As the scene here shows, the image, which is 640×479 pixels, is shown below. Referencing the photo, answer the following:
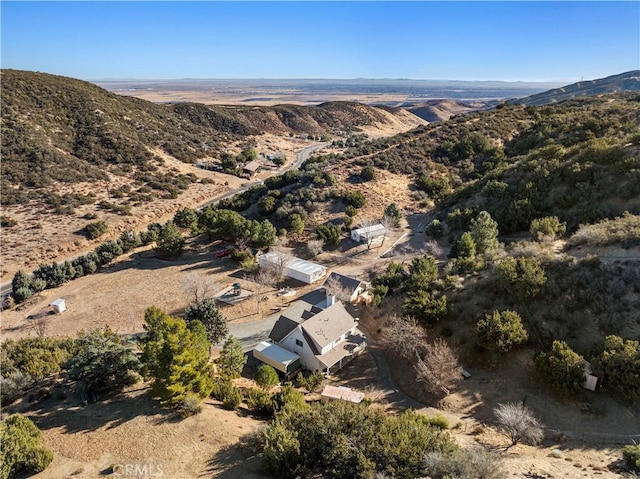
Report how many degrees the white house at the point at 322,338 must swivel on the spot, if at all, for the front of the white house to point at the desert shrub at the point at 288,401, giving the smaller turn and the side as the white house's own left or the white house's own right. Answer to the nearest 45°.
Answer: approximately 45° to the white house's own right

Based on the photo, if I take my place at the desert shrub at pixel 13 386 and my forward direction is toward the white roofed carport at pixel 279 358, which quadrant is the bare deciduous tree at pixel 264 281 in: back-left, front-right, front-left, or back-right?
front-left

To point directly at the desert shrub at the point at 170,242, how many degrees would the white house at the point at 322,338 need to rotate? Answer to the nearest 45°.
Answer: approximately 180°

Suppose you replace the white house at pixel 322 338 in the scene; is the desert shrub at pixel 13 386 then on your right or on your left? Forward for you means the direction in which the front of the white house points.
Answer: on your right

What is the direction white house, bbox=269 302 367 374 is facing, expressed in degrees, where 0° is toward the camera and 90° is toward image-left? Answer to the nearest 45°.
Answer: approximately 315°

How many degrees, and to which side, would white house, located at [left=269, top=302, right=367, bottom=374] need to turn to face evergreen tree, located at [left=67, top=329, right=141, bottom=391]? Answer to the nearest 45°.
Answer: approximately 90° to its right

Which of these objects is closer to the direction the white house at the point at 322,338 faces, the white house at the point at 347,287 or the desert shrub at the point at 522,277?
the desert shrub

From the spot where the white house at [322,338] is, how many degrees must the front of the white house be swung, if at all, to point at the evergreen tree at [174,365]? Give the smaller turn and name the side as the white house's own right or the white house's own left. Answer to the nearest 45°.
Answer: approximately 90° to the white house's own right

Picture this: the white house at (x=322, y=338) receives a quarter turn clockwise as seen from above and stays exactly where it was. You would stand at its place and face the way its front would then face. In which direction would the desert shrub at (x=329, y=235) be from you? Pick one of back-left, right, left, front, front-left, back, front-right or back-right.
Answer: back-right

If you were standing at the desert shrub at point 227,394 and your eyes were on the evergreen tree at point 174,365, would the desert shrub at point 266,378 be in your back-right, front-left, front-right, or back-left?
back-right

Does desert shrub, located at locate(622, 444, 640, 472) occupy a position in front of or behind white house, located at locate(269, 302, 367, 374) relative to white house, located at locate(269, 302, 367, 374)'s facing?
in front
